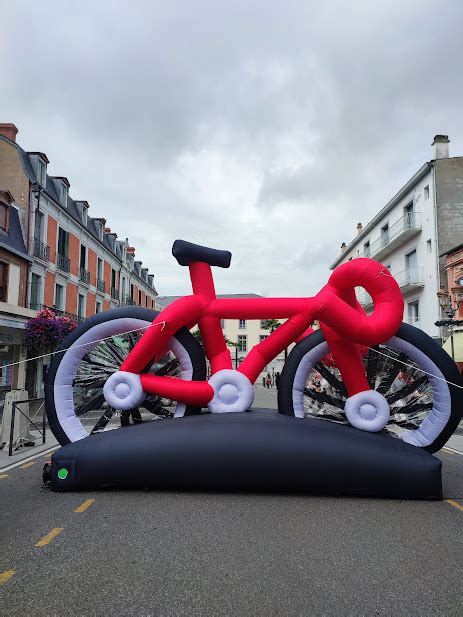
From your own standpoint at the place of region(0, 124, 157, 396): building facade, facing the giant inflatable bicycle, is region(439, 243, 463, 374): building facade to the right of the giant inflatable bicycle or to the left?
left

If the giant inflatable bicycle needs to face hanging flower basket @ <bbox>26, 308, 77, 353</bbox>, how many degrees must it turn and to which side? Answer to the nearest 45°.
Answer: approximately 135° to its left

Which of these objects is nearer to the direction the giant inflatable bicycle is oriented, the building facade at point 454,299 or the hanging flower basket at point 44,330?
the building facade

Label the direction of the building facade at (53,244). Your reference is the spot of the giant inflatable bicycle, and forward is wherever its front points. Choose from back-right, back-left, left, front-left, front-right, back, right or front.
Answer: back-left

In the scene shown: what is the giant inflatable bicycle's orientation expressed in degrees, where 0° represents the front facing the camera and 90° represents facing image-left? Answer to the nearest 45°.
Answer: approximately 270°

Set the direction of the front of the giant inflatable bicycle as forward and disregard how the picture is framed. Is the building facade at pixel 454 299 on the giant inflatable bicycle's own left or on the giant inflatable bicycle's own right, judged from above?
on the giant inflatable bicycle's own left

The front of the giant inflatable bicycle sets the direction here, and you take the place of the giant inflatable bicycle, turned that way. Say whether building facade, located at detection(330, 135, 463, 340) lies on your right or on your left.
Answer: on your left

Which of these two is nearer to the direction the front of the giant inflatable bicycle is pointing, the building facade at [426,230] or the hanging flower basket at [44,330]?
the building facade
